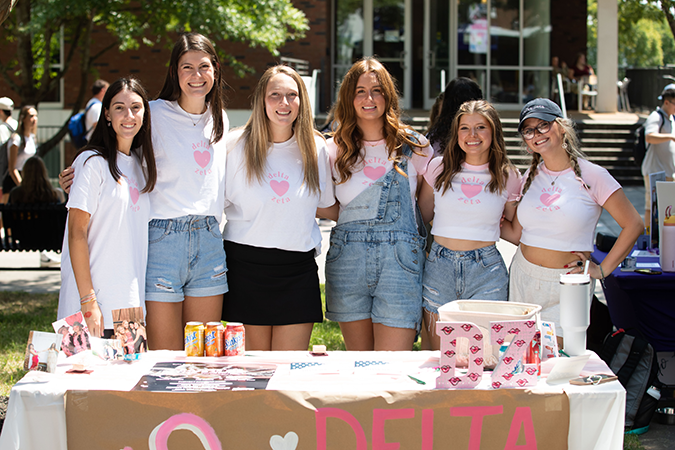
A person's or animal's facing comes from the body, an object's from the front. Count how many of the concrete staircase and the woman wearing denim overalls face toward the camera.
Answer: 2

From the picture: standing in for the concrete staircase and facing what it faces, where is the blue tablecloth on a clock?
The blue tablecloth is roughly at 12 o'clock from the concrete staircase.

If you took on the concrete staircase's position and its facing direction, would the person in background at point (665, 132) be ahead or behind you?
ahead

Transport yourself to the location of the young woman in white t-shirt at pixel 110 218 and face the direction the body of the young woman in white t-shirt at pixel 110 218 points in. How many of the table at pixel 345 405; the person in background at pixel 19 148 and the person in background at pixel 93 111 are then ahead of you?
1

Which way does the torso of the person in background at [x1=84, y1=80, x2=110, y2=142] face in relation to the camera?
to the viewer's right
